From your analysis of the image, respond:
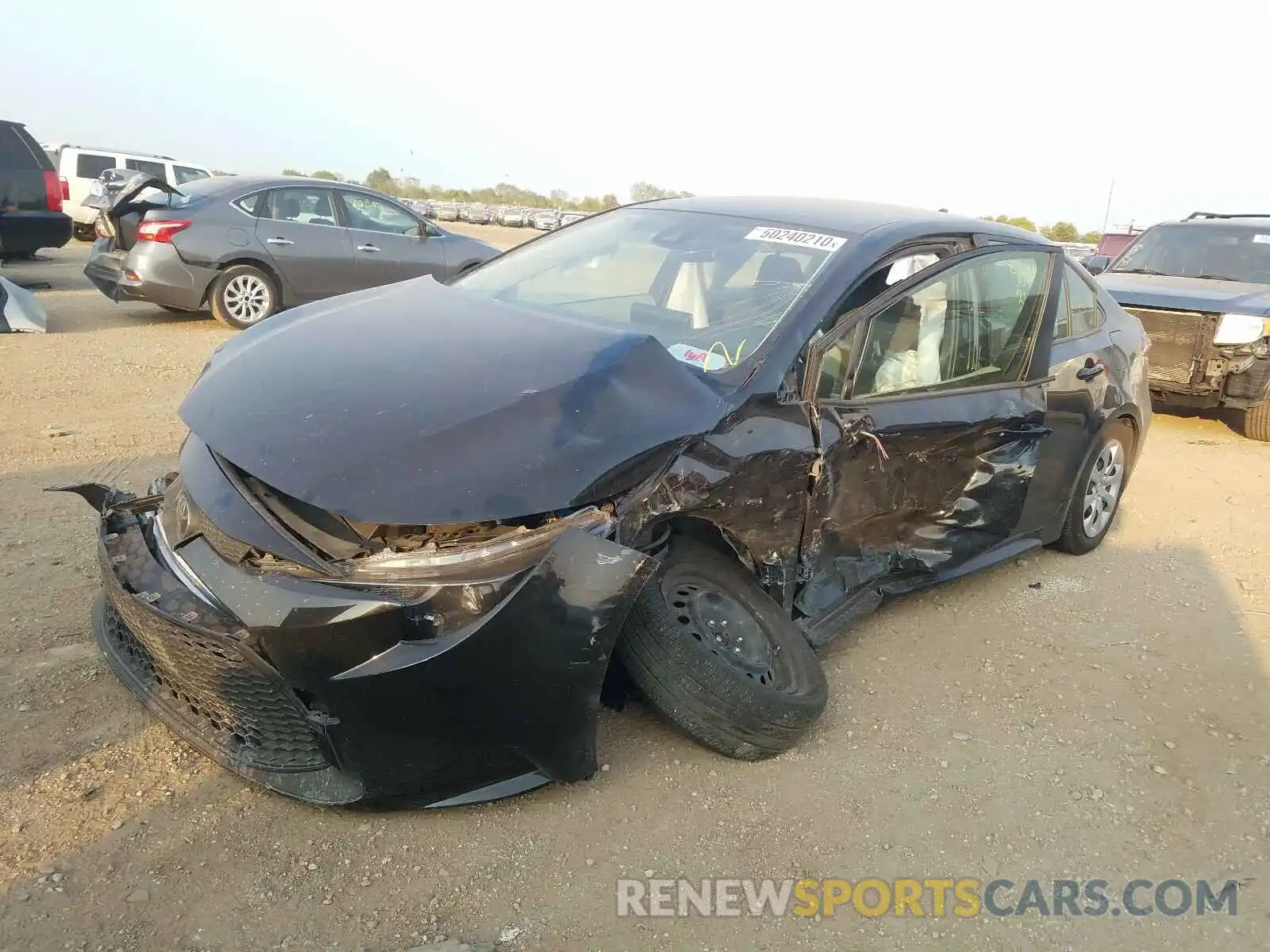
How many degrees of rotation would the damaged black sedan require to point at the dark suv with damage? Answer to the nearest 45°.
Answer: approximately 180°

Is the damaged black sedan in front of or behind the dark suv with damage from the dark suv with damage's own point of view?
in front

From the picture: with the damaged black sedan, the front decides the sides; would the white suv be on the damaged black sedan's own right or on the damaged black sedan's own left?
on the damaged black sedan's own right

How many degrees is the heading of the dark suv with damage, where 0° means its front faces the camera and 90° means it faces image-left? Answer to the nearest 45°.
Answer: approximately 45°

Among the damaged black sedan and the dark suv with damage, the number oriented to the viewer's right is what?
0

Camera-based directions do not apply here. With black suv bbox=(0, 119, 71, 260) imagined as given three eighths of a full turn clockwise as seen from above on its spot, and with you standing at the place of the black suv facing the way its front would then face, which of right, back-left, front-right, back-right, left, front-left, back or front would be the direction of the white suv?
front-left

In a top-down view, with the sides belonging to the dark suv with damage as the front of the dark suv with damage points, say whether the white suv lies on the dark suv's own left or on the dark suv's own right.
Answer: on the dark suv's own right

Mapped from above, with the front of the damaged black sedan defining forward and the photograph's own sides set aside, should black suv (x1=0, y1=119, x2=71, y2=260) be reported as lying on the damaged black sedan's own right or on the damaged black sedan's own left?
on the damaged black sedan's own right
